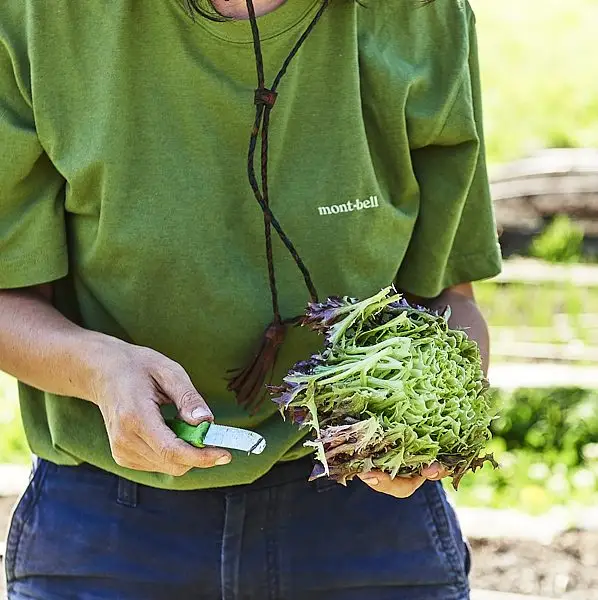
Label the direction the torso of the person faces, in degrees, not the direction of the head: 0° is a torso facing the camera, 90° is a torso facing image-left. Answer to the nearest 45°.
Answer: approximately 0°
